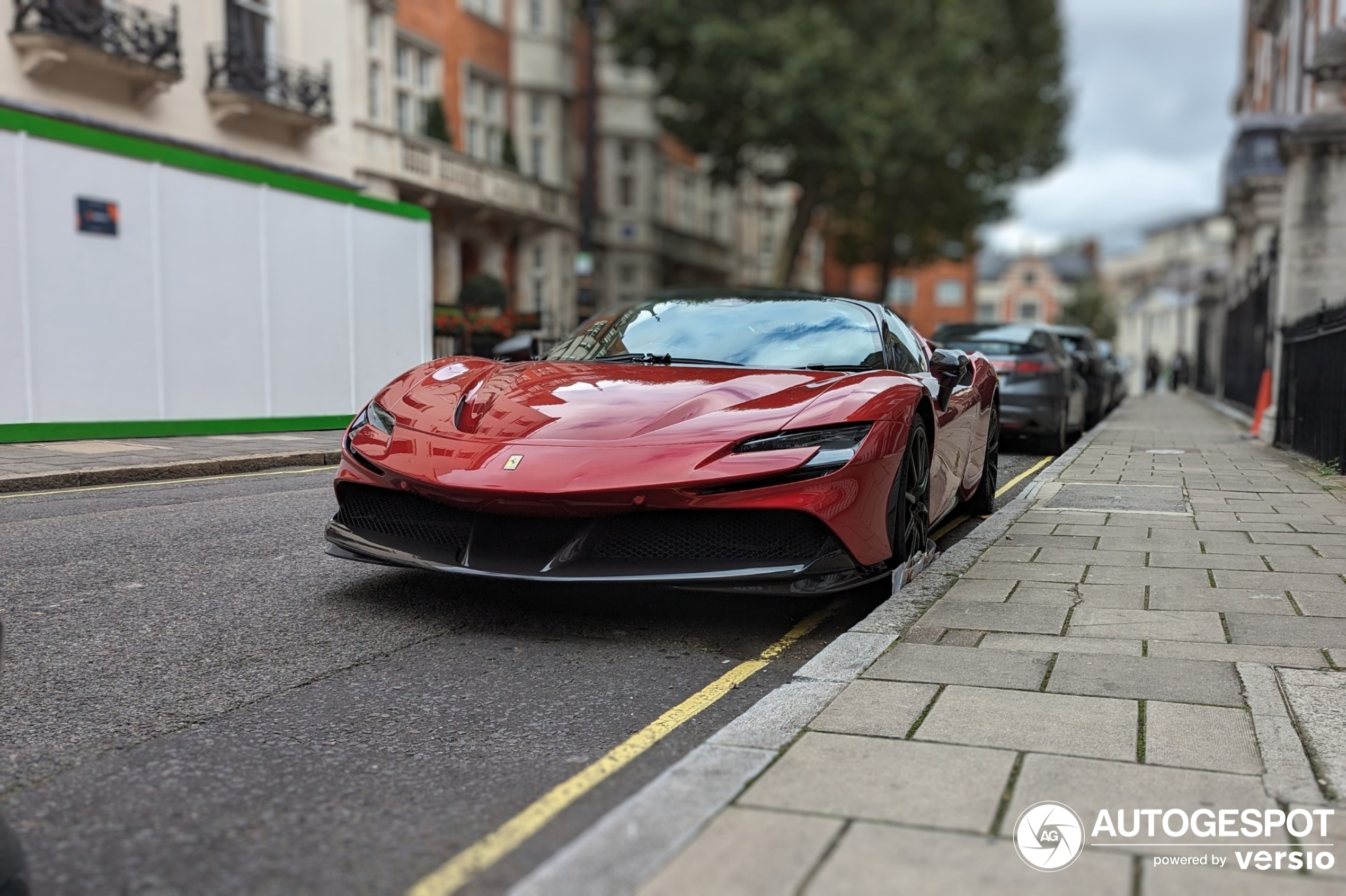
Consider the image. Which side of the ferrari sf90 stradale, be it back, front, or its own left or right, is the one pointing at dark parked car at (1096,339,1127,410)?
back

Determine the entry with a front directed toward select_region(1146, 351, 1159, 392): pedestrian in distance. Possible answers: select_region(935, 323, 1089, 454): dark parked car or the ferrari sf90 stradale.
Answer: the dark parked car

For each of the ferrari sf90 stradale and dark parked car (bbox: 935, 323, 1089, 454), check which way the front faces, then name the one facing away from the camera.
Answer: the dark parked car

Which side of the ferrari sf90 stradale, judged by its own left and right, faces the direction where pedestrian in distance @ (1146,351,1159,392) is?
back

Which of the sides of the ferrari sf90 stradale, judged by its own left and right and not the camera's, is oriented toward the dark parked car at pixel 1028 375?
back

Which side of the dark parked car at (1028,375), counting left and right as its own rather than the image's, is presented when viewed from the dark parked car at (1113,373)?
front

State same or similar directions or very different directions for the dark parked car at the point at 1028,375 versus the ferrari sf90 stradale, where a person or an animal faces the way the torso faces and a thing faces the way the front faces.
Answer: very different directions

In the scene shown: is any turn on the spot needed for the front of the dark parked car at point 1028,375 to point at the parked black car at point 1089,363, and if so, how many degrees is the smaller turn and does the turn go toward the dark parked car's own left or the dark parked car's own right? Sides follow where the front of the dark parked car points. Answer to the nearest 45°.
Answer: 0° — it already faces it

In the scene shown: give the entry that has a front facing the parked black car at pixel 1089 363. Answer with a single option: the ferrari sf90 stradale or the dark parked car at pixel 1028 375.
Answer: the dark parked car

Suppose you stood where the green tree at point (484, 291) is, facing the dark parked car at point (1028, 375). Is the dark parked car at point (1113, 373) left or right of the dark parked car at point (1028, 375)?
left

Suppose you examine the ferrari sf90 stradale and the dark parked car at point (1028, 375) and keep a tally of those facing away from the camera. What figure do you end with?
1

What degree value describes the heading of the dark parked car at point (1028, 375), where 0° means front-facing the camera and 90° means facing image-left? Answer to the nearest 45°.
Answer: approximately 180°

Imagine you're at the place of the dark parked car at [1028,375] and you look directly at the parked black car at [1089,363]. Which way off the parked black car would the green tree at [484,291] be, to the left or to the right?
left

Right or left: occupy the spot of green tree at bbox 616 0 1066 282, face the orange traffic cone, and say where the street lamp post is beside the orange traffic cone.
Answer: right

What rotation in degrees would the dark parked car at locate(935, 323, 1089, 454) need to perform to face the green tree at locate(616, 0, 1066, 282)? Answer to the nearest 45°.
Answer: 0° — it already faces it

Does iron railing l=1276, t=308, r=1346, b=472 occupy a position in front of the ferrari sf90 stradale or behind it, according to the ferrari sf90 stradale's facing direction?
behind

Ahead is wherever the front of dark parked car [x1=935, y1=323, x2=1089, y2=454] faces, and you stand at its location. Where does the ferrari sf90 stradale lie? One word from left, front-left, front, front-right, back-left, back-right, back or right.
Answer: back

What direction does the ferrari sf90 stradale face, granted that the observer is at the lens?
facing the viewer and to the left of the viewer
